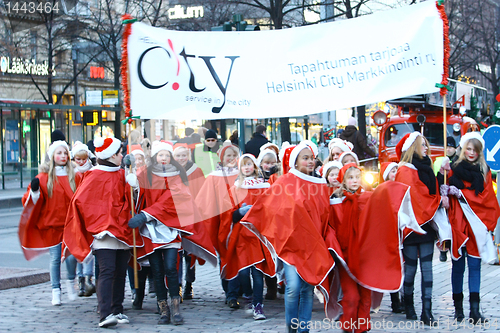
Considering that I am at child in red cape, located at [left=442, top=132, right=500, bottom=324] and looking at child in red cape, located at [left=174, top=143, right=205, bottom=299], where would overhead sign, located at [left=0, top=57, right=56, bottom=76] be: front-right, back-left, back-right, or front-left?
front-right

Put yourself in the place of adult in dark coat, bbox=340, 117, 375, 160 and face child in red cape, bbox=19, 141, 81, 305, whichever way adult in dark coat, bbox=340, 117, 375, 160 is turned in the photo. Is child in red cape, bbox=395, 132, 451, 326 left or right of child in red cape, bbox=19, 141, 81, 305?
left

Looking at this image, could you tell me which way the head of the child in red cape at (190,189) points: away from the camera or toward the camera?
toward the camera

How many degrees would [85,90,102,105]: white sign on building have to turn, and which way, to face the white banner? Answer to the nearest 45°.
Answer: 0° — it already faces it

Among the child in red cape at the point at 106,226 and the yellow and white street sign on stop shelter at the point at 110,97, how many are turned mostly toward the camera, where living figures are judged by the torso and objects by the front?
1

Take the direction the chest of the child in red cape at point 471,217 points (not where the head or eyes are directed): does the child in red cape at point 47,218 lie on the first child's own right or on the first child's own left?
on the first child's own right

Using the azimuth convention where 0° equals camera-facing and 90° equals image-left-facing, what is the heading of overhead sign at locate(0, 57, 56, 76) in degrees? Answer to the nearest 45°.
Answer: approximately 315°

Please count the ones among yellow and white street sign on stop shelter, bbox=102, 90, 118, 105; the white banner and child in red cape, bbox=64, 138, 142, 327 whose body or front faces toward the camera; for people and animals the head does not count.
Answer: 2

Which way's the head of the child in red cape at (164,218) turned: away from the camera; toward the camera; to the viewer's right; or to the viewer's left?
toward the camera

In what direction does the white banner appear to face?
toward the camera

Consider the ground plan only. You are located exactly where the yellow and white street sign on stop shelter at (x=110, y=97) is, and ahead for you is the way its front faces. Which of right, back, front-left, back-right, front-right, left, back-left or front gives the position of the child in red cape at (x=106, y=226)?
front
